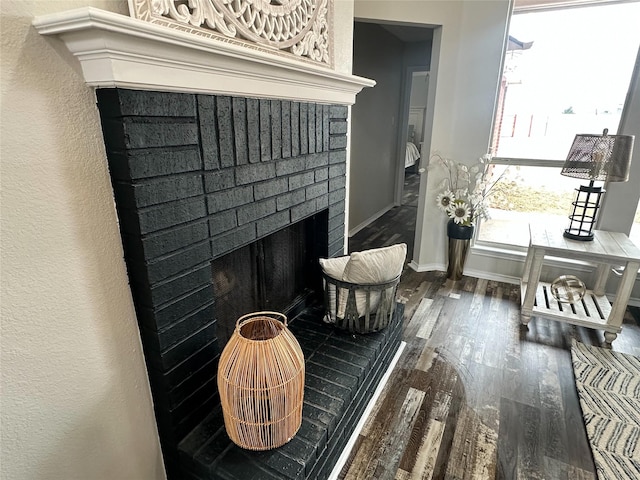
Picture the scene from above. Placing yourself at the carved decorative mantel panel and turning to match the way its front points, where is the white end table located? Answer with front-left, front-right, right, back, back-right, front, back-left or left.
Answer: front-left

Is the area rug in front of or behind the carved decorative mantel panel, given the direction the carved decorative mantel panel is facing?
in front

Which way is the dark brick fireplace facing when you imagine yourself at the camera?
facing the viewer and to the right of the viewer

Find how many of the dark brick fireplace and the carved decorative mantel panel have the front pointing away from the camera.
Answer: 0
